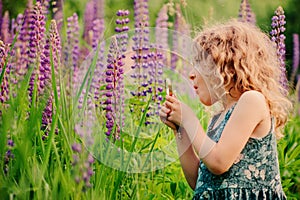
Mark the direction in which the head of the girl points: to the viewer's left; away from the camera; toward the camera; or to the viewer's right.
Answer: to the viewer's left

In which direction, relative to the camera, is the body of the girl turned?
to the viewer's left

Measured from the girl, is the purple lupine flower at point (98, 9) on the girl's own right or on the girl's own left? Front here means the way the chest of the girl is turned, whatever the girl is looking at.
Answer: on the girl's own right

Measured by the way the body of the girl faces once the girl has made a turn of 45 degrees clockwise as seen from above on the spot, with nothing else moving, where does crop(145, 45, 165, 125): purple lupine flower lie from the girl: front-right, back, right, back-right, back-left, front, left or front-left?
front

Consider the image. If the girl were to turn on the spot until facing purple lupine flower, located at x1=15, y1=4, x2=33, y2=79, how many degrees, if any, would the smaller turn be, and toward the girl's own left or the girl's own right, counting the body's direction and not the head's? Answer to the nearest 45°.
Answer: approximately 45° to the girl's own right

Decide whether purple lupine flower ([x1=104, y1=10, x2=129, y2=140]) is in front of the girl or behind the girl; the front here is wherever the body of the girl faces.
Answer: in front

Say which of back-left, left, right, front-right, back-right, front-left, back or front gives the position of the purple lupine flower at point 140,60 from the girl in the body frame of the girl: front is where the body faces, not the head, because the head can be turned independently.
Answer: front-right

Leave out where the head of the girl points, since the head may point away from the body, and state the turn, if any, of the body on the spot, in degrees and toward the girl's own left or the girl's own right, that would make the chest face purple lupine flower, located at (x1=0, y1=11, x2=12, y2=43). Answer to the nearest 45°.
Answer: approximately 45° to the girl's own right
